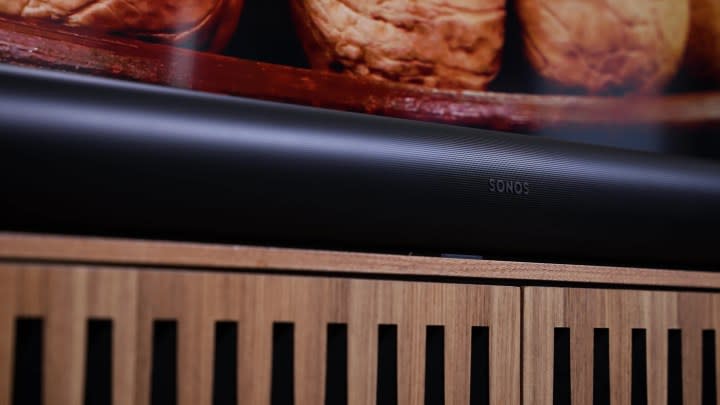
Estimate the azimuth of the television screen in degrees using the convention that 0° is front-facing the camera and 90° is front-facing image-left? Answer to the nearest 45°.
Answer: approximately 315°

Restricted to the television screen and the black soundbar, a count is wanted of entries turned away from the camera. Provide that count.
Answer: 0

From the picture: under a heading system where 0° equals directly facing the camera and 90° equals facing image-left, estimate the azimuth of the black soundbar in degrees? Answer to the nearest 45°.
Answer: approximately 315°
